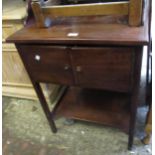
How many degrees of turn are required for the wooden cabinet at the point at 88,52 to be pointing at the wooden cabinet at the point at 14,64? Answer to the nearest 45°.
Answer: approximately 135° to its right

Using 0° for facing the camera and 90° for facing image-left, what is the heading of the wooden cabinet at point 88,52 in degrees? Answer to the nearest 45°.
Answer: approximately 0°
